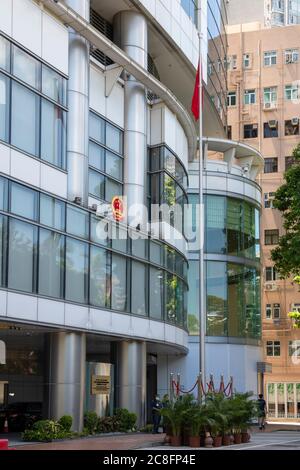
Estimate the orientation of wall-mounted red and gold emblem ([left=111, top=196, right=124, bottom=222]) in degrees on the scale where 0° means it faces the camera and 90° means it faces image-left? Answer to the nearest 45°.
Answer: approximately 315°

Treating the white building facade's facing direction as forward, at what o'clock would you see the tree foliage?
The tree foliage is roughly at 9 o'clock from the white building facade.

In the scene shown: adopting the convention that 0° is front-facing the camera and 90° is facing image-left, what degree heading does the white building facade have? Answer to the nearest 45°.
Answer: approximately 315°

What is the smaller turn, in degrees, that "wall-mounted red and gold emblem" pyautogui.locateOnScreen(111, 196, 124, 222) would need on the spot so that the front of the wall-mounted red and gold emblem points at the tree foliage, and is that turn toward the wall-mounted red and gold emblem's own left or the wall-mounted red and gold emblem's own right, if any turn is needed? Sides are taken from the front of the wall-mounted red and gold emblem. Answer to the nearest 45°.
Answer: approximately 90° to the wall-mounted red and gold emblem's own left
